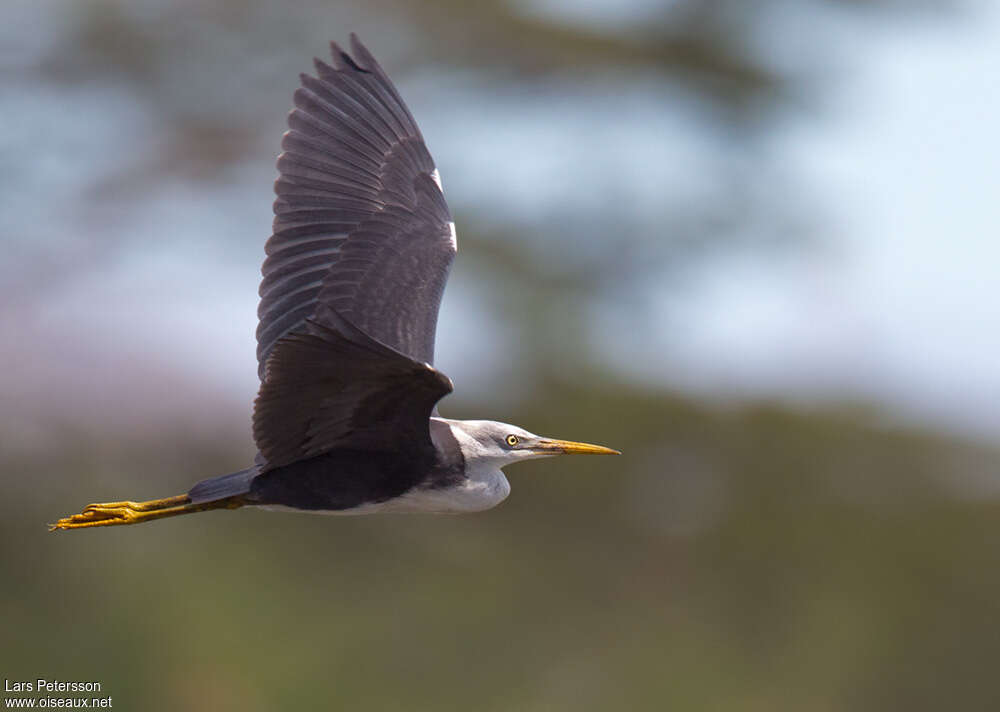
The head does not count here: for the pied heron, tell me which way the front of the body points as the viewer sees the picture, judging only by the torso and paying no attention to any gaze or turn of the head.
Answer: to the viewer's right
